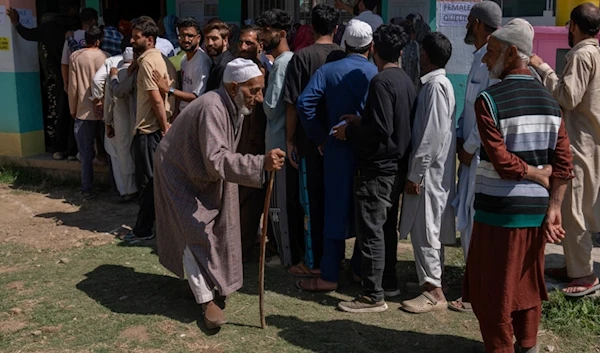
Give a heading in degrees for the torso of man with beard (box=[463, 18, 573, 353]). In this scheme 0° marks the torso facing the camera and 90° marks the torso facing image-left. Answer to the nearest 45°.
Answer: approximately 135°

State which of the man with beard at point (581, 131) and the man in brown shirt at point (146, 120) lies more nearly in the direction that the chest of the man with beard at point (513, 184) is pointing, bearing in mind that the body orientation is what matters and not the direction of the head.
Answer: the man in brown shirt

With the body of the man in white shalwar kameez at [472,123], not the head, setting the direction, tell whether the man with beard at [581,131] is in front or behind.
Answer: behind

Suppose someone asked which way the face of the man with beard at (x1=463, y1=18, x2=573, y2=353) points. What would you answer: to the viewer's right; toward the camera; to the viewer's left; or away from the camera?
to the viewer's left

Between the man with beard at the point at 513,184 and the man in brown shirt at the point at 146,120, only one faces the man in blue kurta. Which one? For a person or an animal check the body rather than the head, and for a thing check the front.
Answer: the man with beard

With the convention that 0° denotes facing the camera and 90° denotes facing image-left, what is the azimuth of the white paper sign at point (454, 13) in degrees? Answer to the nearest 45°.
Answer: approximately 0°

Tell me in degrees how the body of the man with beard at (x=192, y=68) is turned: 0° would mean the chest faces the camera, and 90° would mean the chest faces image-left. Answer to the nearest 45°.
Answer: approximately 45°

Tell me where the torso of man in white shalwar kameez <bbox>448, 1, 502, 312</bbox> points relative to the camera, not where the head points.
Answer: to the viewer's left

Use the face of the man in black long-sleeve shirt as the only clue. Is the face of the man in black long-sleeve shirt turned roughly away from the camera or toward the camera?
away from the camera

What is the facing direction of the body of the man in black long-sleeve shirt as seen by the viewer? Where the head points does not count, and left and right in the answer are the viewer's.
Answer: facing away from the viewer and to the left of the viewer

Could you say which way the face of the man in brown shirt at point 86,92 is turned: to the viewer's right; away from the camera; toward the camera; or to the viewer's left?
away from the camera

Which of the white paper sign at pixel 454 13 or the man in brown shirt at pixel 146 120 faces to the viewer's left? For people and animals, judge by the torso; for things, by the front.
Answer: the man in brown shirt

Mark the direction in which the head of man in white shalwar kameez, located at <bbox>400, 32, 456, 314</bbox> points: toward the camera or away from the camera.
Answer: away from the camera

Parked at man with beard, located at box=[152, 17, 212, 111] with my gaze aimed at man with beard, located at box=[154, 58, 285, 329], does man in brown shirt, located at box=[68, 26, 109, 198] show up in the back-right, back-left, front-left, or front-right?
back-right
